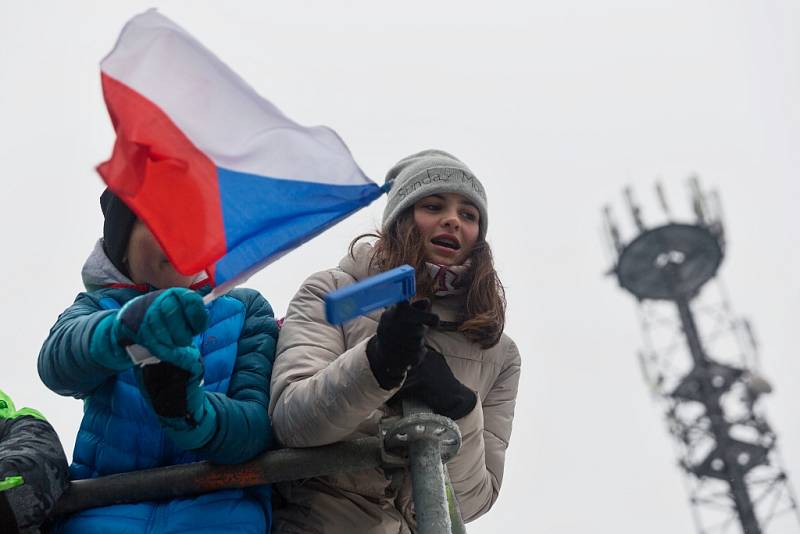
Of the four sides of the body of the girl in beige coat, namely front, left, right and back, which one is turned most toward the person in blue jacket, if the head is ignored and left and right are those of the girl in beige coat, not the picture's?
right

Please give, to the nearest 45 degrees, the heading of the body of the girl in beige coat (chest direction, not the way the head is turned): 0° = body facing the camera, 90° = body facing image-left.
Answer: approximately 315°

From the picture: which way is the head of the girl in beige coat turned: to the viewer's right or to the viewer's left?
to the viewer's left
